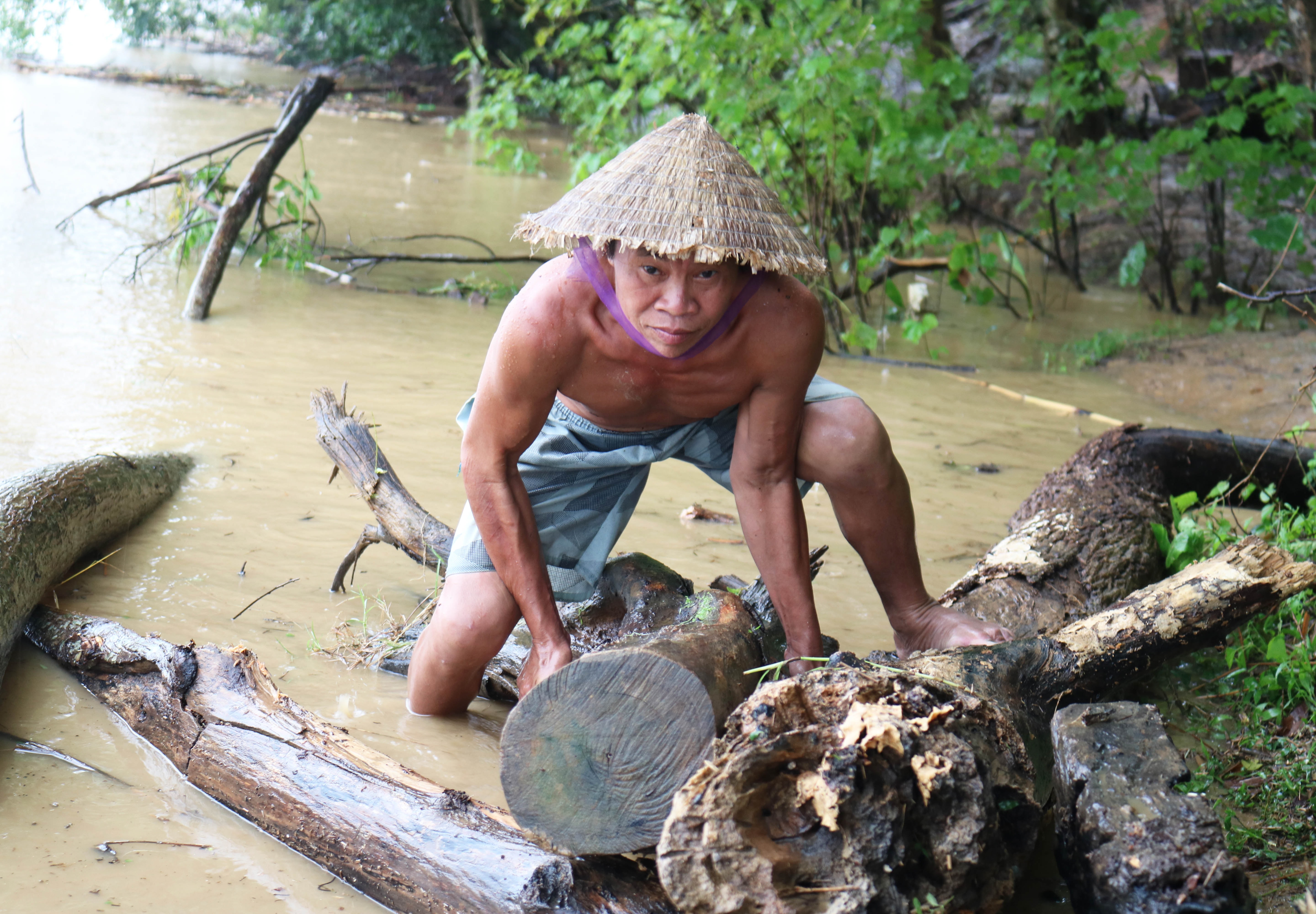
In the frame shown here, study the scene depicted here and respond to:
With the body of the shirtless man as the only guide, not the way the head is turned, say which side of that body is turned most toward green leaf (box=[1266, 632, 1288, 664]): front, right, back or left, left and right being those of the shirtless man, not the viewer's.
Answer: left

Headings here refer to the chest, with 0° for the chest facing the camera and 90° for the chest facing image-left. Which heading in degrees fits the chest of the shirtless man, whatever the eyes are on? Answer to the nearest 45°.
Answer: approximately 0°

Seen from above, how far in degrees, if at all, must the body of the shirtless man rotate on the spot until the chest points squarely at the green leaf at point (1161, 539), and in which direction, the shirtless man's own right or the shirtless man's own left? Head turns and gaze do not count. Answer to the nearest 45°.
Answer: approximately 135° to the shirtless man's own left

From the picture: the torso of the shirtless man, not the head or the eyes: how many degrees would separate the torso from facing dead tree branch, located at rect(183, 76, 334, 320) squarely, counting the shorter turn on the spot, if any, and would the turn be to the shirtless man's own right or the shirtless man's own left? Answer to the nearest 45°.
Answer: approximately 135° to the shirtless man's own right

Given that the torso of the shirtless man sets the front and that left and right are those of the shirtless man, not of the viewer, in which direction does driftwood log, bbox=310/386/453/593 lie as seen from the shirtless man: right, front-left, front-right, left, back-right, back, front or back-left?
back-right
